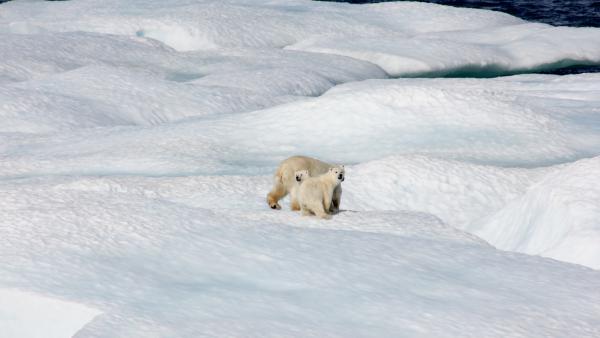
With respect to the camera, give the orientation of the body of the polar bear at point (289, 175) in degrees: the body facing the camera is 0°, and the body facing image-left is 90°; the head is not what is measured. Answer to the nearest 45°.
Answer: approximately 270°
